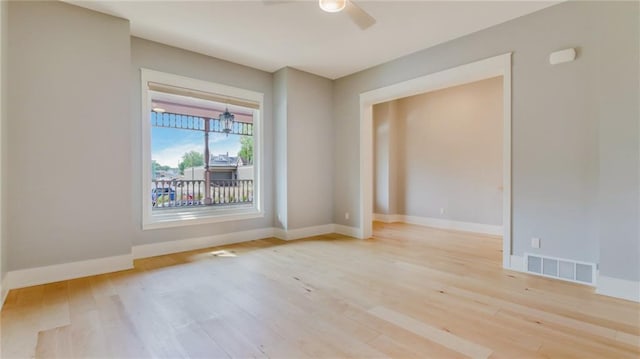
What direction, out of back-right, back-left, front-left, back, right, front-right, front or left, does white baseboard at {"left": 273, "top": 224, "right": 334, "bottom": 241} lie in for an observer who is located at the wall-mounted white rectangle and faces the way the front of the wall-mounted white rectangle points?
front-right

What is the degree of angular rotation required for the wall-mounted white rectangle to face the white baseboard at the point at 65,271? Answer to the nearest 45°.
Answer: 0° — it already faces it

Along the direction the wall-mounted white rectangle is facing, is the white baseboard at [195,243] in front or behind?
in front

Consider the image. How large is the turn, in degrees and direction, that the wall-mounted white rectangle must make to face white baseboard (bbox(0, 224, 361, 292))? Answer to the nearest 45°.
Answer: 0° — it already faces it

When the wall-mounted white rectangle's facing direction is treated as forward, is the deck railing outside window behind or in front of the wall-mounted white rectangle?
in front

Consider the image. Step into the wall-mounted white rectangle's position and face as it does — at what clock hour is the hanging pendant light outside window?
The hanging pendant light outside window is roughly at 1 o'clock from the wall-mounted white rectangle.
